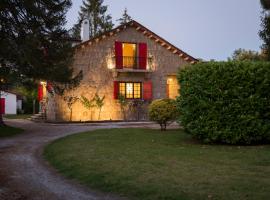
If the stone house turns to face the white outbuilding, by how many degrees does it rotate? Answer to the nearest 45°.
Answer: approximately 135° to its right

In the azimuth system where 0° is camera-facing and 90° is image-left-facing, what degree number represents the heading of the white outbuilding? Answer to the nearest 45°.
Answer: approximately 0°

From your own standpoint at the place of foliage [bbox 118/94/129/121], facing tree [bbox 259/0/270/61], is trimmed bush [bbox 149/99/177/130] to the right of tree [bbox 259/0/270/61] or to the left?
right

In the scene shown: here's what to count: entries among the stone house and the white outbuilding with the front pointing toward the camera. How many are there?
2

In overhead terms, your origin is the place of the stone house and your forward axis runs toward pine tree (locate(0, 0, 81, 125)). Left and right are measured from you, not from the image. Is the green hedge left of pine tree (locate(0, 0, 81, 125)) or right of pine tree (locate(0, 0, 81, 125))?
left

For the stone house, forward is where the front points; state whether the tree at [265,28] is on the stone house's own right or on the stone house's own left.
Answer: on the stone house's own left

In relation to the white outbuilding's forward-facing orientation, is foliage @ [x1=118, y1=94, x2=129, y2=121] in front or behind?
in front

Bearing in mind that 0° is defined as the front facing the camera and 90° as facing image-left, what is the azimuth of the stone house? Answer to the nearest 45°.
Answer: approximately 0°
